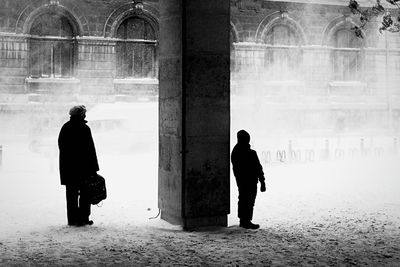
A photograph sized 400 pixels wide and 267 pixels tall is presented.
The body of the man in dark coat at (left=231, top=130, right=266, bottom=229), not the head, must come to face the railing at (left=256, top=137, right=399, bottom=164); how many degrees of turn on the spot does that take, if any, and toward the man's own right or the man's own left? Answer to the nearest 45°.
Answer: approximately 90° to the man's own left

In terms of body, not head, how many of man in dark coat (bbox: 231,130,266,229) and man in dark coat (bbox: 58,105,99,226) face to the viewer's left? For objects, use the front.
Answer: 0

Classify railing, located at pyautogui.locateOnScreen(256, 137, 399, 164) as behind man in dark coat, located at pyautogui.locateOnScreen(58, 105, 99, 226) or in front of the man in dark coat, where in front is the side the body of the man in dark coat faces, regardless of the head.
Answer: in front

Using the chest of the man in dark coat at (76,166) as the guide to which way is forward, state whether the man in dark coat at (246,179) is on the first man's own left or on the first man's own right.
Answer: on the first man's own right

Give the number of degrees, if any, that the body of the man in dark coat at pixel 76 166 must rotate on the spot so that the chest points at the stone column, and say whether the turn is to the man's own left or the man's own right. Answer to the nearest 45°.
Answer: approximately 45° to the man's own right

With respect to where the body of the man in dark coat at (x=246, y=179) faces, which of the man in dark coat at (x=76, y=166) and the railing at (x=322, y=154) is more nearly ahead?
the railing

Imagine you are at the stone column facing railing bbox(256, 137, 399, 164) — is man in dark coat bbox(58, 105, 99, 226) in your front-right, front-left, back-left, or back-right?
back-left

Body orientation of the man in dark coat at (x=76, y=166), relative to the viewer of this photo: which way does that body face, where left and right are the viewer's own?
facing away from the viewer and to the right of the viewer

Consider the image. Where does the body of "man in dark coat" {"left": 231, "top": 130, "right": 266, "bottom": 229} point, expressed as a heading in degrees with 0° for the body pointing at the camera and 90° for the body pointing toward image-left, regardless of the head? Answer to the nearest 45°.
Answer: approximately 270°
